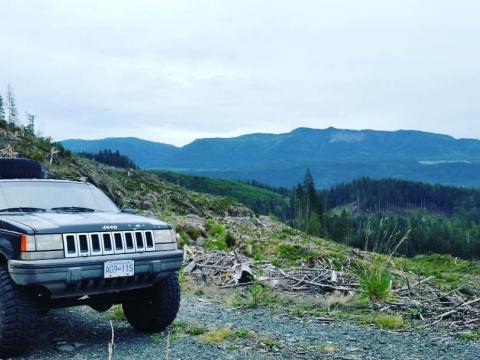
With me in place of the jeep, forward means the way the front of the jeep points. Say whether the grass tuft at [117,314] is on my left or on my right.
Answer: on my left

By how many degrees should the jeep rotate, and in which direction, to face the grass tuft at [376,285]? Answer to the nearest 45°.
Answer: approximately 45° to its left

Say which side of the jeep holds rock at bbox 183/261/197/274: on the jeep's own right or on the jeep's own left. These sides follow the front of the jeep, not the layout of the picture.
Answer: on the jeep's own left

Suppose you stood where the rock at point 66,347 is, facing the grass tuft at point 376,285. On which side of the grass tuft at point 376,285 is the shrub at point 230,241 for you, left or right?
left

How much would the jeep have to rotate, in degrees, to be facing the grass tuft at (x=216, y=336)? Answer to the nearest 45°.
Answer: approximately 45° to its left

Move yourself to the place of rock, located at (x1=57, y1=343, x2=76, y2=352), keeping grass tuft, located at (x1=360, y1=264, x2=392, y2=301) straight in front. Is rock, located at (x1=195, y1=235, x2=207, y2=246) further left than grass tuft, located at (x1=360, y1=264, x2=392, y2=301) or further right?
left

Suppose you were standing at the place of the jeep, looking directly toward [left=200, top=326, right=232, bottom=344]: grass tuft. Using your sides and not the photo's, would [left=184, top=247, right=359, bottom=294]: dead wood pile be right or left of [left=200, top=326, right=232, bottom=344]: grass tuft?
left

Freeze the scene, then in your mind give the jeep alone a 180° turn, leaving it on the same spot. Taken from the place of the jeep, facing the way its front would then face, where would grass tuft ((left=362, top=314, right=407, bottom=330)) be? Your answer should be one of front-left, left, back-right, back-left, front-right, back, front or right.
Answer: back-right

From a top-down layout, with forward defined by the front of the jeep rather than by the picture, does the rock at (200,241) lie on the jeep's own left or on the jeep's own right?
on the jeep's own left

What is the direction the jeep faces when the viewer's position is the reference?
facing the viewer and to the right of the viewer

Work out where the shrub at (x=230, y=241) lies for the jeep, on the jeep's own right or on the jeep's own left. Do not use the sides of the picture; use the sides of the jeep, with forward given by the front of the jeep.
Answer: on the jeep's own left

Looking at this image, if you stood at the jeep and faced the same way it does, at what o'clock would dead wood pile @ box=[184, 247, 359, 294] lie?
The dead wood pile is roughly at 9 o'clock from the jeep.
